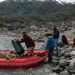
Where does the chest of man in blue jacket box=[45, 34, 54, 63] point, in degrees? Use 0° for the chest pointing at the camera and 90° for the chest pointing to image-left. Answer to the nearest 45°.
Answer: approximately 90°

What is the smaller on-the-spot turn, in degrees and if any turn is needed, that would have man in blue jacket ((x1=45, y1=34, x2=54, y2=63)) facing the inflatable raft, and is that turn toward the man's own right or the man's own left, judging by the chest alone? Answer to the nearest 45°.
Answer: approximately 45° to the man's own left
